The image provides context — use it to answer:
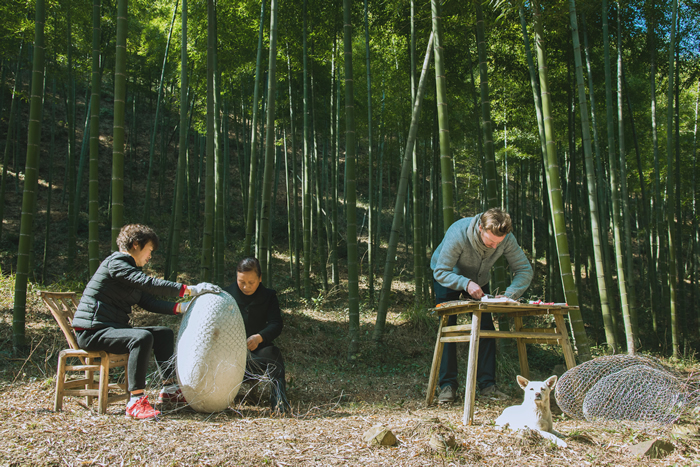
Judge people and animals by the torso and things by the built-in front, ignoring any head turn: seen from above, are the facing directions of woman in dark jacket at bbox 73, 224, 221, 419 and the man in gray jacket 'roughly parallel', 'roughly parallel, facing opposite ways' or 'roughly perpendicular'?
roughly perpendicular

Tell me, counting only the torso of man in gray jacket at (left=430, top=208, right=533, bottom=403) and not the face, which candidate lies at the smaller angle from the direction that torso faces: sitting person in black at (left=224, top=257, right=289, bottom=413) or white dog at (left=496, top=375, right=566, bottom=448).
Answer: the white dog

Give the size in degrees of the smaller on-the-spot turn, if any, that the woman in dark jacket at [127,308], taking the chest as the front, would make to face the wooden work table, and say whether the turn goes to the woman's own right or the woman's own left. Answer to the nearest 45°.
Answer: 0° — they already face it

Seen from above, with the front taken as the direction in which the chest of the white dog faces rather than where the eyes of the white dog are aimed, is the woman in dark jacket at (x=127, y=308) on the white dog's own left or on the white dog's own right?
on the white dog's own right

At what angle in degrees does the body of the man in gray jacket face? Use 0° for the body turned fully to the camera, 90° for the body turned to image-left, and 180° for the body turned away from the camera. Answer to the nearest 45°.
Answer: approximately 315°

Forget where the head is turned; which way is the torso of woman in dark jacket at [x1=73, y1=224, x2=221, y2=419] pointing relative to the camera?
to the viewer's right

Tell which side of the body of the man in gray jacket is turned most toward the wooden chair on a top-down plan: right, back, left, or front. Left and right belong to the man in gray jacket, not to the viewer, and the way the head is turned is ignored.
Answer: right
